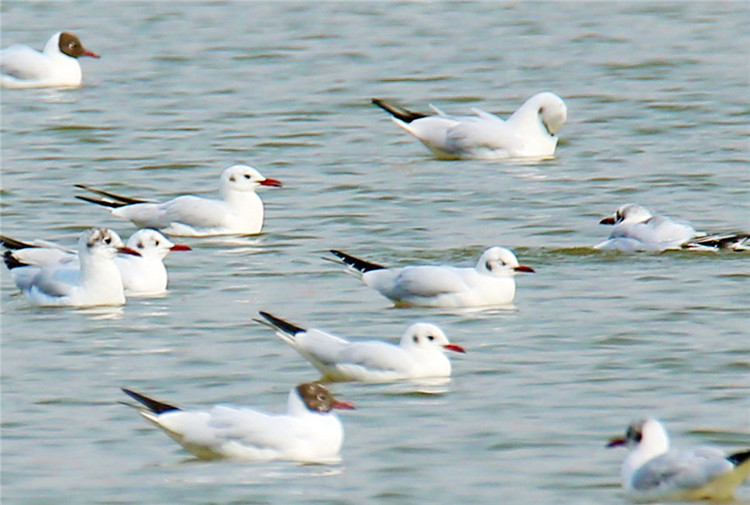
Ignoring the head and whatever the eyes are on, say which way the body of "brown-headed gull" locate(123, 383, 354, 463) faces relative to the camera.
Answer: to the viewer's right

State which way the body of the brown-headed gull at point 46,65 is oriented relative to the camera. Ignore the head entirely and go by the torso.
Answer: to the viewer's right

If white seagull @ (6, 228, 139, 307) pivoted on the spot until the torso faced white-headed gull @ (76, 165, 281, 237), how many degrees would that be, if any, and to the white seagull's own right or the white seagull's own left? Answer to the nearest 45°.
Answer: approximately 45° to the white seagull's own left

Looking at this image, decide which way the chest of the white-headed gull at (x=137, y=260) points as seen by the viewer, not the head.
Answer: to the viewer's right

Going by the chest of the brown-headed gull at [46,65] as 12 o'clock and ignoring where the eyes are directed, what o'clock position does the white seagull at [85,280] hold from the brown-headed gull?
The white seagull is roughly at 3 o'clock from the brown-headed gull.

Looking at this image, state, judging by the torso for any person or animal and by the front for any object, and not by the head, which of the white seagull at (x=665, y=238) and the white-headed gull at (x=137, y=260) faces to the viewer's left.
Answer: the white seagull

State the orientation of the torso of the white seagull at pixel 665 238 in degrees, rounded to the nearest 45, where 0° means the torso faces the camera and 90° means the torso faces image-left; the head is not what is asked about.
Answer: approximately 90°

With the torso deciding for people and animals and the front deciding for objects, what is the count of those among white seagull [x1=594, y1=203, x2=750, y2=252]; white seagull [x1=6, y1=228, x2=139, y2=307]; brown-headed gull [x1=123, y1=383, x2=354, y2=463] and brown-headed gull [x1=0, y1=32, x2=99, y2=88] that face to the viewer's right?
3

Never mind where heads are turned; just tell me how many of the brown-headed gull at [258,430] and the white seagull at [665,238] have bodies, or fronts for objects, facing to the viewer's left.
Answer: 1

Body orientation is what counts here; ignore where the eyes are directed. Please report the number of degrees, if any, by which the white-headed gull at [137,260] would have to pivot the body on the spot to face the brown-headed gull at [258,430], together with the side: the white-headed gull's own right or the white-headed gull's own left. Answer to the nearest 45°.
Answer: approximately 90° to the white-headed gull's own right

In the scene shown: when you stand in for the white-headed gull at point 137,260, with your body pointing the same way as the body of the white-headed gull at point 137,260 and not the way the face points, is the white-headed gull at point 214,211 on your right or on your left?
on your left

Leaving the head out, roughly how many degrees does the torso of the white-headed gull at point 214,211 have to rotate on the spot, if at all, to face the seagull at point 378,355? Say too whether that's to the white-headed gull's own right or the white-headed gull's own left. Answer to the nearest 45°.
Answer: approximately 90° to the white-headed gull's own right
